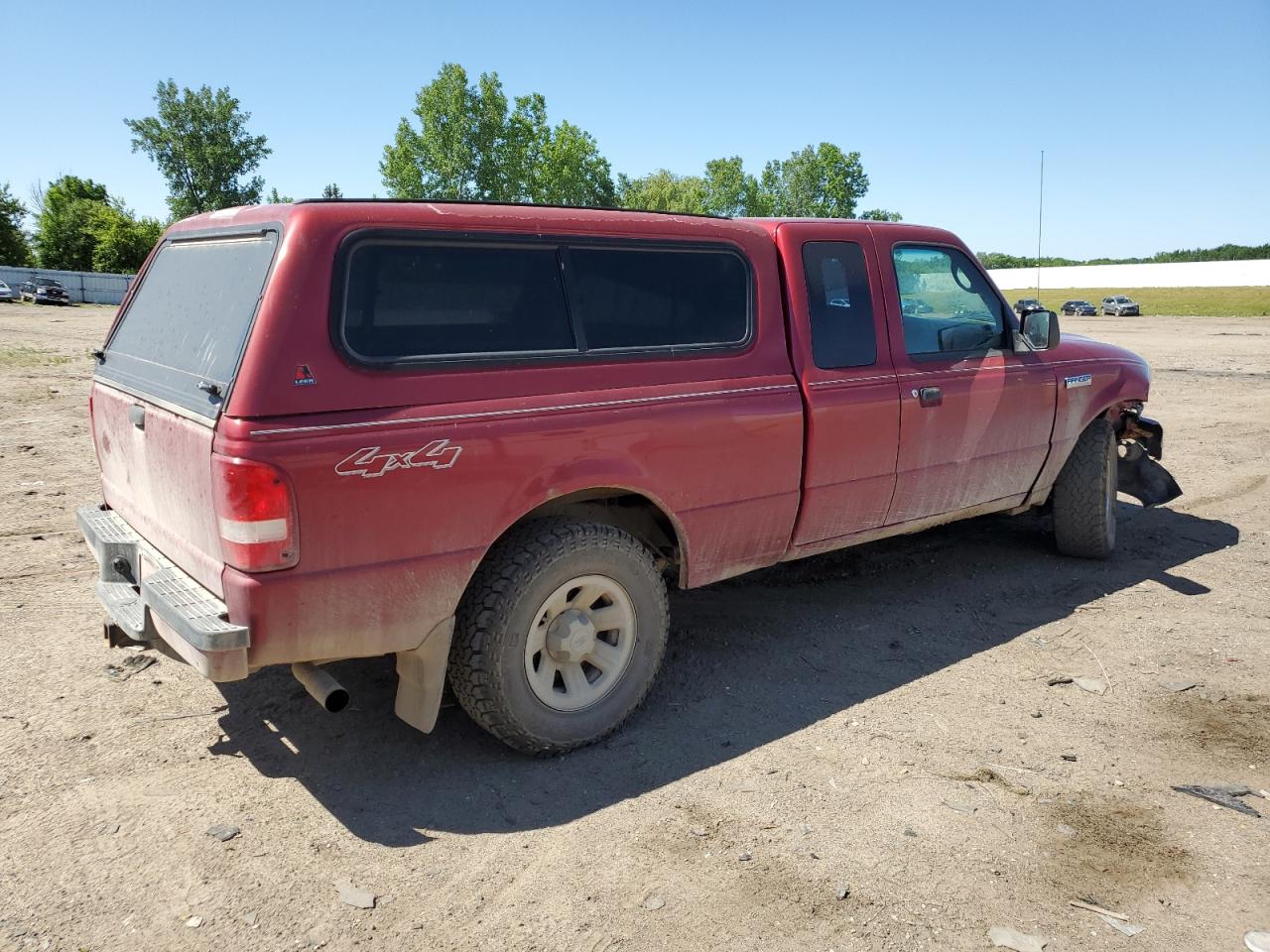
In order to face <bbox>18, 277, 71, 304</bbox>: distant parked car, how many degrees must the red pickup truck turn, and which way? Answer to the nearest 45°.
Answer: approximately 90° to its left

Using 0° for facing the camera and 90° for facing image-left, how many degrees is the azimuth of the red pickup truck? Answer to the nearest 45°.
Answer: approximately 225°

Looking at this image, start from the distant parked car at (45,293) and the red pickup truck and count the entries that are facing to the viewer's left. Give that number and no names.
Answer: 0

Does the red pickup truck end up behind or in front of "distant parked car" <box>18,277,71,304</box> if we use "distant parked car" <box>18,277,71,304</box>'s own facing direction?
in front
